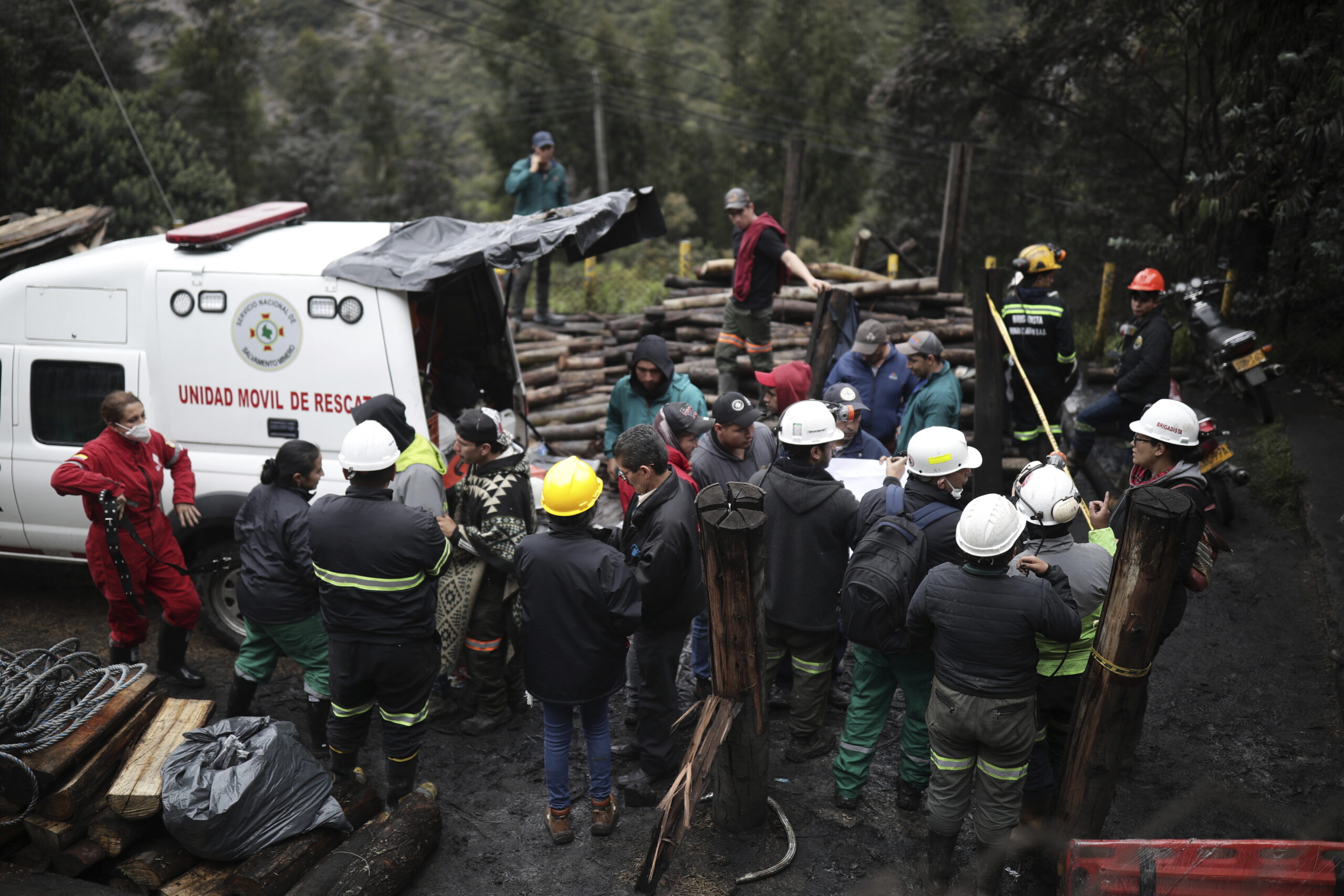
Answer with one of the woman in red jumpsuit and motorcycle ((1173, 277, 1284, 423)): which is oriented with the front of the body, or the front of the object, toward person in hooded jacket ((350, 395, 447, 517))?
the woman in red jumpsuit

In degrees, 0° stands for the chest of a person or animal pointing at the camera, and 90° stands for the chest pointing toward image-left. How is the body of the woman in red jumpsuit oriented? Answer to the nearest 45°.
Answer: approximately 315°

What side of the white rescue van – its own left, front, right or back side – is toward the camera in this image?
left

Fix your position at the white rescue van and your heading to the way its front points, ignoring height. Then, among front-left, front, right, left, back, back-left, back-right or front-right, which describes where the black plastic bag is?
left

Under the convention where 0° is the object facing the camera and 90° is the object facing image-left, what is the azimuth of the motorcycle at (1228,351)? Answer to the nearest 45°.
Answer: approximately 135°

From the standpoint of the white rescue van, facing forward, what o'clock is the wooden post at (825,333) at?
The wooden post is roughly at 6 o'clock from the white rescue van.
